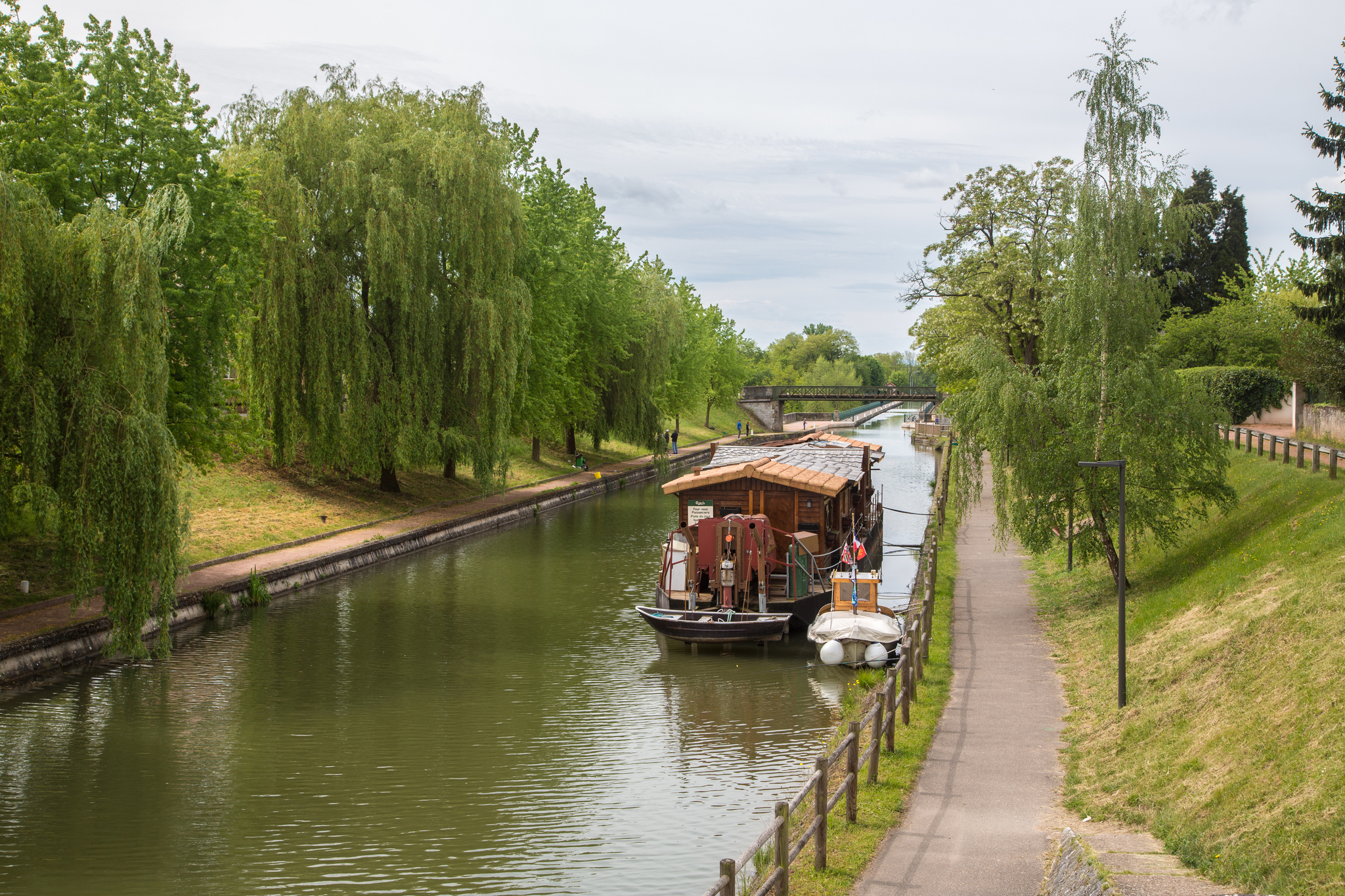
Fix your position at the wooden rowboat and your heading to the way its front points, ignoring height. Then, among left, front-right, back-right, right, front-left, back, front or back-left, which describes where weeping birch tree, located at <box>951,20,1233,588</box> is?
back

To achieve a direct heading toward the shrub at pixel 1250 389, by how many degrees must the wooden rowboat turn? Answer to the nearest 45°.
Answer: approximately 135° to its right

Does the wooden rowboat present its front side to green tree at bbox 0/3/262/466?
yes

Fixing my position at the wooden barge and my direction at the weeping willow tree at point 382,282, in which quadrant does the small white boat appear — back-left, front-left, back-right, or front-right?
back-left

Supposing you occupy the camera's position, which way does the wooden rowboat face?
facing to the left of the viewer

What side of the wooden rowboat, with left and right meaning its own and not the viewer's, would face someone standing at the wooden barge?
right

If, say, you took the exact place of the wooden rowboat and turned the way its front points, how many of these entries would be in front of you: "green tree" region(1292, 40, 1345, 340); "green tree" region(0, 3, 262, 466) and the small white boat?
1

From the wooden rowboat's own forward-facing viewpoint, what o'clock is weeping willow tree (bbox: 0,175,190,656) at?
The weeping willow tree is roughly at 11 o'clock from the wooden rowboat.

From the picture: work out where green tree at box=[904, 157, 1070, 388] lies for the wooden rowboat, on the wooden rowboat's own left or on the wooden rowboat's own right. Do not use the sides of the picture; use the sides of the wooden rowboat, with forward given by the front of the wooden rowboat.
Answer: on the wooden rowboat's own right

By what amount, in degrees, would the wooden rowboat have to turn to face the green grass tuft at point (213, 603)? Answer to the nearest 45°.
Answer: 0° — it already faces it
